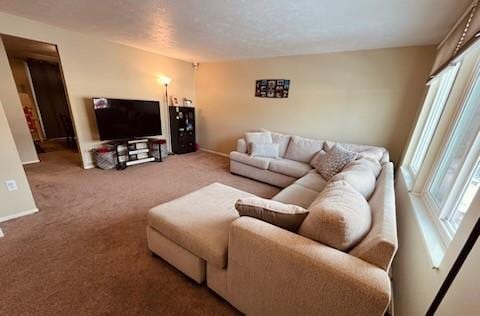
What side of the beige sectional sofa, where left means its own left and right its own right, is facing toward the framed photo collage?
right

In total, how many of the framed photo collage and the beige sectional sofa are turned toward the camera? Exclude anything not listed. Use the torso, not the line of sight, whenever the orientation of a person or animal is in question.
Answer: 1

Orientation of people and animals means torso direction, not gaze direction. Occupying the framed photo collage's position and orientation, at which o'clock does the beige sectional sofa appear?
The beige sectional sofa is roughly at 12 o'clock from the framed photo collage.

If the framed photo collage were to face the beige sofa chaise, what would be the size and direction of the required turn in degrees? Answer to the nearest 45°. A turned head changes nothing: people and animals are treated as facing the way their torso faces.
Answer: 0° — it already faces it

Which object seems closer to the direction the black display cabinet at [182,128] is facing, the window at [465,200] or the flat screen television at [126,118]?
the window

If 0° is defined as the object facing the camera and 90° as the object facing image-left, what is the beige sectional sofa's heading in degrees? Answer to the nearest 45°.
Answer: approximately 90°
